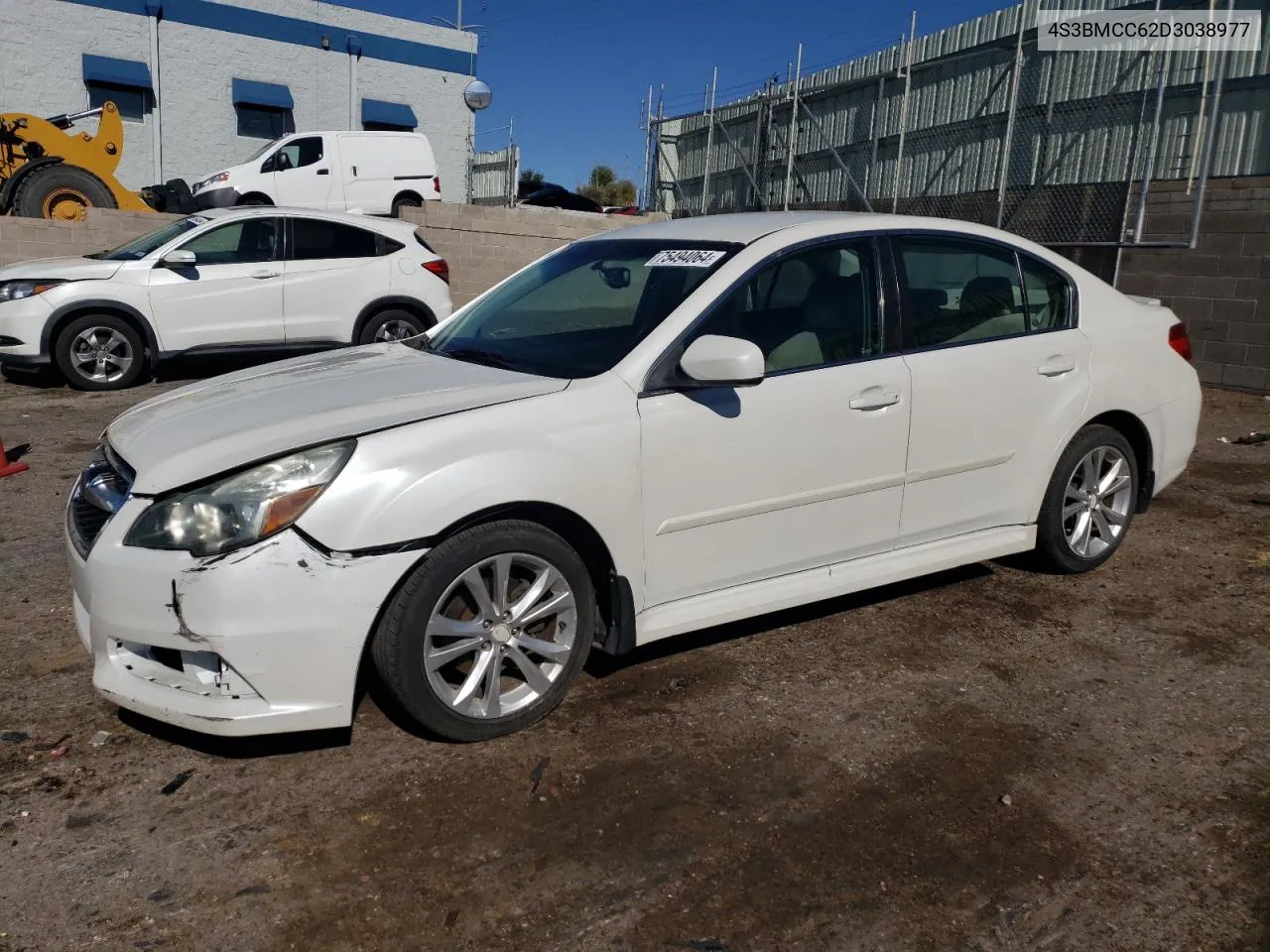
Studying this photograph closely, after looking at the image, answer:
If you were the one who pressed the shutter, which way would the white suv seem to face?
facing to the left of the viewer

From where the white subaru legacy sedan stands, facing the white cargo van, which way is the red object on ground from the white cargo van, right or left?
left

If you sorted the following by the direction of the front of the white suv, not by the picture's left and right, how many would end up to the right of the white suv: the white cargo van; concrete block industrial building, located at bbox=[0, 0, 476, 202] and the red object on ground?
2

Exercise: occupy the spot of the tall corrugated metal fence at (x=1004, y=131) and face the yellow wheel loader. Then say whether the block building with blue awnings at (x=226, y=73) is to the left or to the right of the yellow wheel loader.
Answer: right

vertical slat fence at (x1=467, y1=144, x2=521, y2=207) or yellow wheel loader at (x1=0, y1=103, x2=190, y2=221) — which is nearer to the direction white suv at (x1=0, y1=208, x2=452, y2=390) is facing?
the yellow wheel loader

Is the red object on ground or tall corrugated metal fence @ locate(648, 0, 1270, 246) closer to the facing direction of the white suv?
the red object on ground

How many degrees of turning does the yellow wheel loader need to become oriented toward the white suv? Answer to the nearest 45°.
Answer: approximately 90° to its right

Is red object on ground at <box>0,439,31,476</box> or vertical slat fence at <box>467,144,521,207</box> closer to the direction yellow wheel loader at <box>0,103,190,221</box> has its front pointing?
the vertical slat fence

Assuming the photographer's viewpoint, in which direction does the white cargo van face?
facing to the left of the viewer

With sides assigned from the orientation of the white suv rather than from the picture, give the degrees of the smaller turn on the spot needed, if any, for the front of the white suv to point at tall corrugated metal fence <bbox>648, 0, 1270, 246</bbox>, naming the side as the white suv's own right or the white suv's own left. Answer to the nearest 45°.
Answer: approximately 180°
